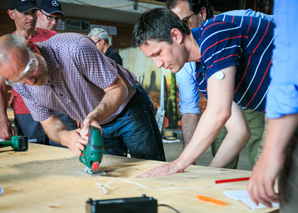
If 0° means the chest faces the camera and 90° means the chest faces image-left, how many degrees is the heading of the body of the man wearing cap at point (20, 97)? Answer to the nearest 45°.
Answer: approximately 315°

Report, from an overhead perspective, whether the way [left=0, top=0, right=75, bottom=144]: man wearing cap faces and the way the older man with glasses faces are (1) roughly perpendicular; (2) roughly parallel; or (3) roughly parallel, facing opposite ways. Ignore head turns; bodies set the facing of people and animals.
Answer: roughly perpendicular
